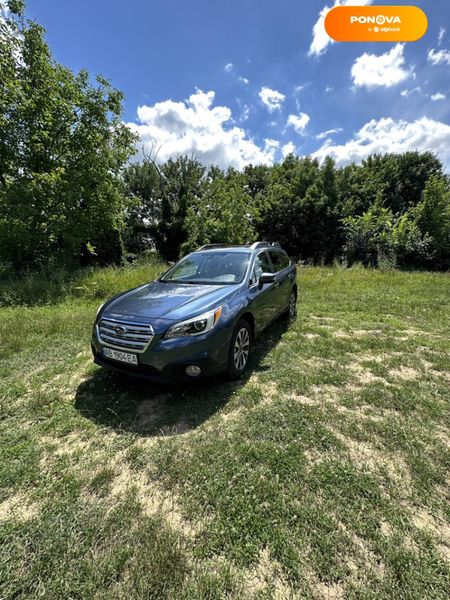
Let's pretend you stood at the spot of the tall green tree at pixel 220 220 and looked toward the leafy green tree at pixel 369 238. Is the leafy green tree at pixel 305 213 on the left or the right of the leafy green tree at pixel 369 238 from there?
left

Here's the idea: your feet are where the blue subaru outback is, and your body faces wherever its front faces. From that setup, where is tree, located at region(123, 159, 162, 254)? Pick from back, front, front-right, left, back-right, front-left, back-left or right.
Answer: back-right

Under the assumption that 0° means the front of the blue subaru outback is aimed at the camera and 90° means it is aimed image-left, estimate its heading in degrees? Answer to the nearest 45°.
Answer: approximately 45°

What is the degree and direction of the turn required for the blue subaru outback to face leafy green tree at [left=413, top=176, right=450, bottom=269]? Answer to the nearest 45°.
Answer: approximately 180°

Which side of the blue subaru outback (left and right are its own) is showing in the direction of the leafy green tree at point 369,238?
back

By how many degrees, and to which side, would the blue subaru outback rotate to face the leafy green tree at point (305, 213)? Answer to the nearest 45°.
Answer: approximately 180°

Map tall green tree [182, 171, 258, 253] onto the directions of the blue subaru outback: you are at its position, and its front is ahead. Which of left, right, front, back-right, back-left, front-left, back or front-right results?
back-right

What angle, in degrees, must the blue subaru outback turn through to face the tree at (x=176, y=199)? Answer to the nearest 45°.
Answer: approximately 135° to its right
